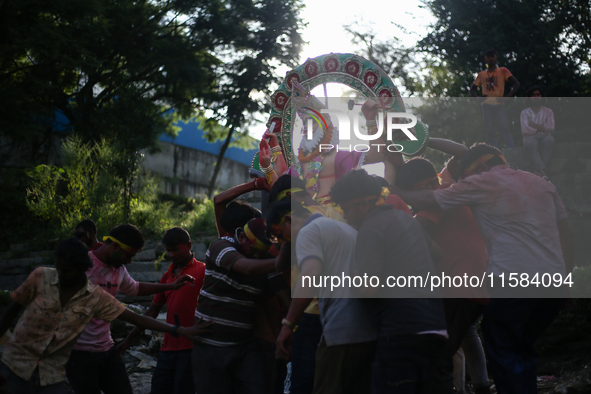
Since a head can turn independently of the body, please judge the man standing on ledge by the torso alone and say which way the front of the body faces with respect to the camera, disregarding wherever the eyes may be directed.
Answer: toward the camera

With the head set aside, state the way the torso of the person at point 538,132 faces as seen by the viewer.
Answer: toward the camera

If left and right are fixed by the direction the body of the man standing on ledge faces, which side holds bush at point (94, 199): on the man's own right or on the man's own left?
on the man's own right

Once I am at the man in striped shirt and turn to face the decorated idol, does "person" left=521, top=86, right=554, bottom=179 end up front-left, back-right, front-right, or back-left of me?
front-right

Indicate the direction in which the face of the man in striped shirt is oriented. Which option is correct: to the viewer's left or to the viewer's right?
to the viewer's right

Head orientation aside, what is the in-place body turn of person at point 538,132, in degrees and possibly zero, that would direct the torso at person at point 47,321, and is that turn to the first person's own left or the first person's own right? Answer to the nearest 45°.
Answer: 0° — they already face them

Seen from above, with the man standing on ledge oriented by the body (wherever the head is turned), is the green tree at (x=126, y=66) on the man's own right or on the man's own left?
on the man's own right

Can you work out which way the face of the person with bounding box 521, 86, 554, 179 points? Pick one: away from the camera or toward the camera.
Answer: toward the camera

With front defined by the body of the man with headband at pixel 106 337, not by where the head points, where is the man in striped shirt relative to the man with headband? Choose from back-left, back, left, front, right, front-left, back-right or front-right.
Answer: front

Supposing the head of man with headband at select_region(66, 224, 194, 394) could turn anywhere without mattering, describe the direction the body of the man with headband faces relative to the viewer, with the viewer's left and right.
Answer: facing the viewer and to the right of the viewer

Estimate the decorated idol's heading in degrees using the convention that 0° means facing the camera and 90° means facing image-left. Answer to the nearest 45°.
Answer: approximately 45°

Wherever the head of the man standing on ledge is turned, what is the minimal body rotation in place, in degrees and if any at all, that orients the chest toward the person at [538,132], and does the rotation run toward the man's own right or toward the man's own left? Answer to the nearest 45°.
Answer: approximately 135° to the man's own left
